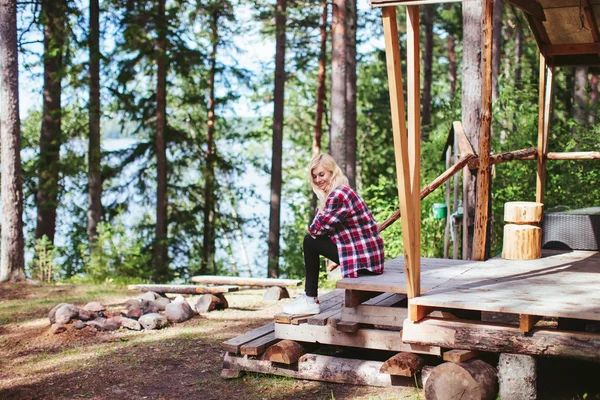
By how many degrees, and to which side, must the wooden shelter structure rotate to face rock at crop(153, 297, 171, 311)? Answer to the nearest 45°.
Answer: approximately 45° to its right

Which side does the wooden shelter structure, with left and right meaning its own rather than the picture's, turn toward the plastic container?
right

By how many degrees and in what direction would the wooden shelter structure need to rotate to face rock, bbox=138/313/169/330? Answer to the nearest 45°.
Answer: approximately 45° to its right

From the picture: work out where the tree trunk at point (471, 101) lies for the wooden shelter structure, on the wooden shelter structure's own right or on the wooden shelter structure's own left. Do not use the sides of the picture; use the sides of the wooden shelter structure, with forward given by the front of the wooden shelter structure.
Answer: on the wooden shelter structure's own right

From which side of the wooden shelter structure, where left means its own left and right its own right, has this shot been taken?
left

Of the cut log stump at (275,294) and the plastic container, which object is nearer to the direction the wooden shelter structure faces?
the cut log stump

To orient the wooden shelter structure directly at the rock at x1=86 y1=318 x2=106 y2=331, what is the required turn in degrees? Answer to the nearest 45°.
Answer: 0° — it already faces it

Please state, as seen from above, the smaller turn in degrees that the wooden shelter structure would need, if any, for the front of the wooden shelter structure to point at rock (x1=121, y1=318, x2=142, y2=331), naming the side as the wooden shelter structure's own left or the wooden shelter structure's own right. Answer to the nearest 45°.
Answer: approximately 45° to the wooden shelter structure's own right
